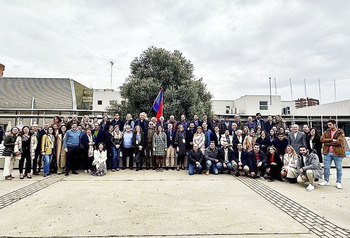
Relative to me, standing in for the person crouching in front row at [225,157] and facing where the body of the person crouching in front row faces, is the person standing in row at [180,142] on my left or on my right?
on my right

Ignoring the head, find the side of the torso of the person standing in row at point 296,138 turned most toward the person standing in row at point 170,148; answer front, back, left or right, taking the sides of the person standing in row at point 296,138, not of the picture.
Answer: right

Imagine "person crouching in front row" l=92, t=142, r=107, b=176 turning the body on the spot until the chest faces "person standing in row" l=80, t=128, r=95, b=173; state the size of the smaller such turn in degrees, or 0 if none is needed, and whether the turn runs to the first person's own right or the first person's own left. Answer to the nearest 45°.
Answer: approximately 135° to the first person's own right

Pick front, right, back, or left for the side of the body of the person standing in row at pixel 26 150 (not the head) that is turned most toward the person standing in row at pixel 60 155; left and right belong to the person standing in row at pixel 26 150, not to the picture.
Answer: left

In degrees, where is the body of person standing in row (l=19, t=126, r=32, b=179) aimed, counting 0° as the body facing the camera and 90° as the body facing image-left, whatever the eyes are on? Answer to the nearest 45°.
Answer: approximately 0°

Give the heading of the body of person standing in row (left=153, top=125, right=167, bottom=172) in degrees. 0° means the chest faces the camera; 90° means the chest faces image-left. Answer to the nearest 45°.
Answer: approximately 0°

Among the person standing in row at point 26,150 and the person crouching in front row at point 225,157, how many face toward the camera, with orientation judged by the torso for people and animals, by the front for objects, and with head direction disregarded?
2
